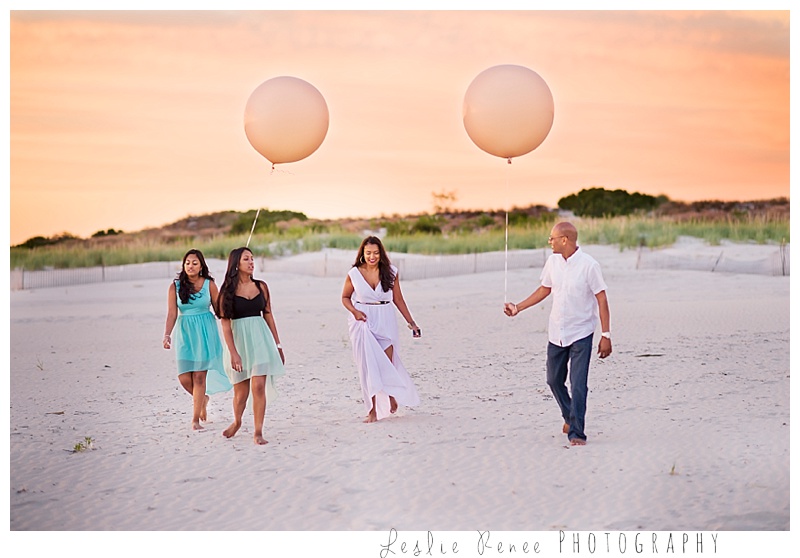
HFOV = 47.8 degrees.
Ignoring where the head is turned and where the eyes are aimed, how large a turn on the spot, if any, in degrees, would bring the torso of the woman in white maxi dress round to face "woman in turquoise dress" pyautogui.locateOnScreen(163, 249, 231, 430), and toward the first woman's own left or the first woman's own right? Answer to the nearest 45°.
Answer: approximately 90° to the first woman's own right

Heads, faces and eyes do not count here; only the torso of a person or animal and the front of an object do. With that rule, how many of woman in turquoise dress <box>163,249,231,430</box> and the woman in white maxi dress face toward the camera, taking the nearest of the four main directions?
2

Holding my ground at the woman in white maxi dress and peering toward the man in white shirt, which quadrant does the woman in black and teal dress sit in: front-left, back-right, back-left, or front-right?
back-right

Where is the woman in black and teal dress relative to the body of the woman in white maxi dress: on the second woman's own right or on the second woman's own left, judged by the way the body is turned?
on the second woman's own right

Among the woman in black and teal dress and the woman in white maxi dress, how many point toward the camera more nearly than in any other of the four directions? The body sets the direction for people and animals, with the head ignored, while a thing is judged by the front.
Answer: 2

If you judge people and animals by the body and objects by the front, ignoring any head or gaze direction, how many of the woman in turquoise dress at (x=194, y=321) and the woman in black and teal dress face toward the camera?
2
